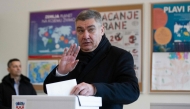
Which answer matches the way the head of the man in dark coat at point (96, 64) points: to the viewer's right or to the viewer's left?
to the viewer's left

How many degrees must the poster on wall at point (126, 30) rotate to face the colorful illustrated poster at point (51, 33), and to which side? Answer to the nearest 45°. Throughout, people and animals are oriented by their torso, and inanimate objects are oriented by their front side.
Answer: approximately 90° to its right

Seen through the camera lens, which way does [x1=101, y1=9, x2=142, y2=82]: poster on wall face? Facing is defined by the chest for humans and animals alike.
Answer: facing the viewer

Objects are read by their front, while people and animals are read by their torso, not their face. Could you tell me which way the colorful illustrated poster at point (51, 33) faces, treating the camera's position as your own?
facing the viewer

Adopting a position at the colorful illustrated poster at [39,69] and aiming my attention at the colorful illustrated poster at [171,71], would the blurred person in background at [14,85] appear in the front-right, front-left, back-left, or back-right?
back-right

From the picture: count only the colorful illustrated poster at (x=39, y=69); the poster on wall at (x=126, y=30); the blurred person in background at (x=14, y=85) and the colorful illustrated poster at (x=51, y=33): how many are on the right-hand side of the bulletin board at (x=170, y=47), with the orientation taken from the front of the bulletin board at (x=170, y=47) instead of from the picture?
4

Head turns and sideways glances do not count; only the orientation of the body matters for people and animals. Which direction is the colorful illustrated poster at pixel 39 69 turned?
toward the camera

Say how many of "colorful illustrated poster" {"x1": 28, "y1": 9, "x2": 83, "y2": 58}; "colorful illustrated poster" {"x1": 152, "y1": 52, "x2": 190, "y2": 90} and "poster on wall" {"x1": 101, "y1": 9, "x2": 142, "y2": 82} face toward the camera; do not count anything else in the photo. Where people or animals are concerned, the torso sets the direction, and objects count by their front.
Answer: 3

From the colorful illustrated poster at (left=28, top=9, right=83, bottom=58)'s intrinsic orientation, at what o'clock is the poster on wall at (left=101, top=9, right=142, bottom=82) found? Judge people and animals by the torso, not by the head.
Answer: The poster on wall is roughly at 10 o'clock from the colorful illustrated poster.

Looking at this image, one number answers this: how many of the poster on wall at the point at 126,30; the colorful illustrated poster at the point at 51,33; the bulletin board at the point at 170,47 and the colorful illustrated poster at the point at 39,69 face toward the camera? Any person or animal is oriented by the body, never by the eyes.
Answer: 4

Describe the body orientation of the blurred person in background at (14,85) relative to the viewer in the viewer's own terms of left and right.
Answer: facing the viewer and to the right of the viewer

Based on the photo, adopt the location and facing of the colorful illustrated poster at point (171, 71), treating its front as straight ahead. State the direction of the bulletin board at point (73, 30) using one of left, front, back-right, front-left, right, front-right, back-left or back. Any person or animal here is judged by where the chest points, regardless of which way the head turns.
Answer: right

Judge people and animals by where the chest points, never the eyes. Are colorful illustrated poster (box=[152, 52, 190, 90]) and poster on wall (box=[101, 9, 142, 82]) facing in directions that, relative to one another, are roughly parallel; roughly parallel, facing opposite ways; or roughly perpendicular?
roughly parallel
